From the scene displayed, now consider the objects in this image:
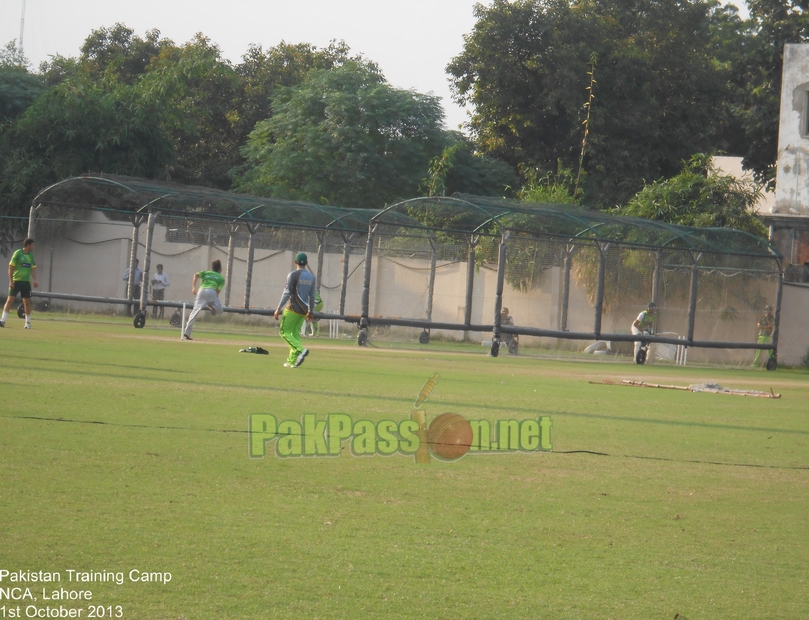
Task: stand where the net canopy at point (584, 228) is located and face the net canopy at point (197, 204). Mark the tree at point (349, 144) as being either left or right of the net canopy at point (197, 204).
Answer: right

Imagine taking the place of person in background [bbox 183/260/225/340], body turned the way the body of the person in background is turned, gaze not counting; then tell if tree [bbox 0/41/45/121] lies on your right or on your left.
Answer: on your left

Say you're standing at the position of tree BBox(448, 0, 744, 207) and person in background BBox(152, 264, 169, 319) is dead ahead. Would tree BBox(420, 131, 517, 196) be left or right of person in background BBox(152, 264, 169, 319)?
right

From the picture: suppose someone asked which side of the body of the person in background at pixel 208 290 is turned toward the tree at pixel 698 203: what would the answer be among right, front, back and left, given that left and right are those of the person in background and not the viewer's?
front

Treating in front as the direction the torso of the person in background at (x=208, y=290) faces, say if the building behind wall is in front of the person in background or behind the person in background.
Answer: in front

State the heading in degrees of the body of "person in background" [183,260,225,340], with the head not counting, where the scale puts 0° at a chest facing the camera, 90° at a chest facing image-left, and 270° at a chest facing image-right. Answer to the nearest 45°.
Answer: approximately 225°

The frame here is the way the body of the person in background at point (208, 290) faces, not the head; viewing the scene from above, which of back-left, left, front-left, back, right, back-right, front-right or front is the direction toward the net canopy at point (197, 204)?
front-left

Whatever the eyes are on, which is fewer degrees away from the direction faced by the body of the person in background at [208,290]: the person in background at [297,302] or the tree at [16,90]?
the tree

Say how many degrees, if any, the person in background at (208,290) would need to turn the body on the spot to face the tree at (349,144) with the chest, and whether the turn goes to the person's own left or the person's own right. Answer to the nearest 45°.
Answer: approximately 45° to the person's own left
